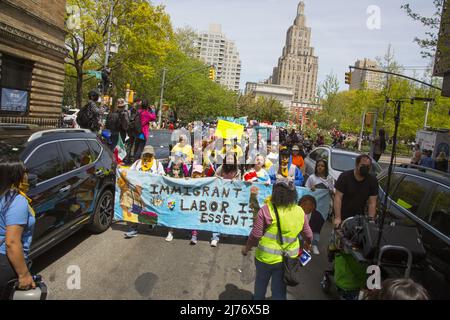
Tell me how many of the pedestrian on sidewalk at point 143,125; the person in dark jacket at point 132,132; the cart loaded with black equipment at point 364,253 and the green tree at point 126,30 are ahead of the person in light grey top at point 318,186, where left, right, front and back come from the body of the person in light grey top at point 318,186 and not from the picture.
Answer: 1

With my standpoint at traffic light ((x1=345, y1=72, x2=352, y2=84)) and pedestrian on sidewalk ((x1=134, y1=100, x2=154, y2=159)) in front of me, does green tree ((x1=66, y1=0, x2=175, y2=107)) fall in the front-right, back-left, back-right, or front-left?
front-right

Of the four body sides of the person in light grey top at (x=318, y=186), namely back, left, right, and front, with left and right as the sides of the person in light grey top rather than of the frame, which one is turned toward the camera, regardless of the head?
front

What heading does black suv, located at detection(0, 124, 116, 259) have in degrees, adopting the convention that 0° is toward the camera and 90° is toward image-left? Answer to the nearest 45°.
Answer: approximately 45°

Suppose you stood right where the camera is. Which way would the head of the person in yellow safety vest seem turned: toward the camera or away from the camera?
away from the camera

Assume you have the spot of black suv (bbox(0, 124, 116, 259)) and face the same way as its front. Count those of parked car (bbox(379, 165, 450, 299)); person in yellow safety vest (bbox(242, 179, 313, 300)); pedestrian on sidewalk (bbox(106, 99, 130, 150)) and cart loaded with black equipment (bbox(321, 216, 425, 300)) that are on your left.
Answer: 3
